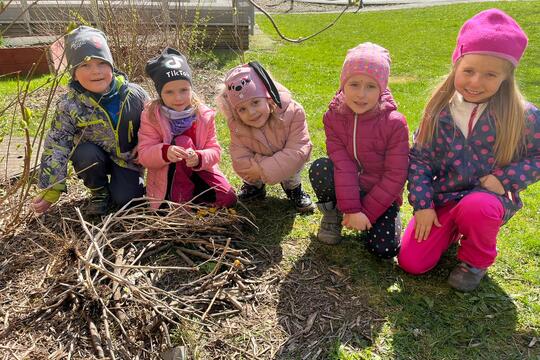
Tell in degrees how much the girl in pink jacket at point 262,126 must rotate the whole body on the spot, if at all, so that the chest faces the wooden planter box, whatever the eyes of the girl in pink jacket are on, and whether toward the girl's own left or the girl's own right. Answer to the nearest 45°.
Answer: approximately 135° to the girl's own right

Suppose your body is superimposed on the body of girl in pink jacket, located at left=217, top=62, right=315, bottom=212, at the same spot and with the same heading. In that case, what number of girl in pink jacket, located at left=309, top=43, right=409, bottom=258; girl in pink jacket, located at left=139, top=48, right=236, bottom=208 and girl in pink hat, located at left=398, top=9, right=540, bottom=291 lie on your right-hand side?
1

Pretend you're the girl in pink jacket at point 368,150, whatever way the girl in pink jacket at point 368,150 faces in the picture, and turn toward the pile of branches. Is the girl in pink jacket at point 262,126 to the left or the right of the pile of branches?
right

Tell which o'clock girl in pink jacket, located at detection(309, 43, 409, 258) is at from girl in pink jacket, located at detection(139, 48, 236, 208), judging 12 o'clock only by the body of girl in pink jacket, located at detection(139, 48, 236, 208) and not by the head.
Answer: girl in pink jacket, located at detection(309, 43, 409, 258) is roughly at 10 o'clock from girl in pink jacket, located at detection(139, 48, 236, 208).

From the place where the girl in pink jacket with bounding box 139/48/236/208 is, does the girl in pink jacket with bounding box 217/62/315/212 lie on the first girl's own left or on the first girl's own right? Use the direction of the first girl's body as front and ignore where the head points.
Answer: on the first girl's own left

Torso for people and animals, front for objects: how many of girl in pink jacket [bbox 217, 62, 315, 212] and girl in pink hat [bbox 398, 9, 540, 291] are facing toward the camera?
2

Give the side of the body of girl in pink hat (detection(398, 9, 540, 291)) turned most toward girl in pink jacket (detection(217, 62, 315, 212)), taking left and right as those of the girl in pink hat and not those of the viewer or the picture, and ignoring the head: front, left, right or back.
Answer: right

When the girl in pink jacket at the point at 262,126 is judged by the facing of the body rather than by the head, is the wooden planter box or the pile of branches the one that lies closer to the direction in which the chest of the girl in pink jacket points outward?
the pile of branches

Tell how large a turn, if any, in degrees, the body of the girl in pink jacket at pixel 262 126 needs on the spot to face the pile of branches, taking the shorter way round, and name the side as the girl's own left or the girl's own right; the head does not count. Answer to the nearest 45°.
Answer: approximately 45° to the girl's own right
